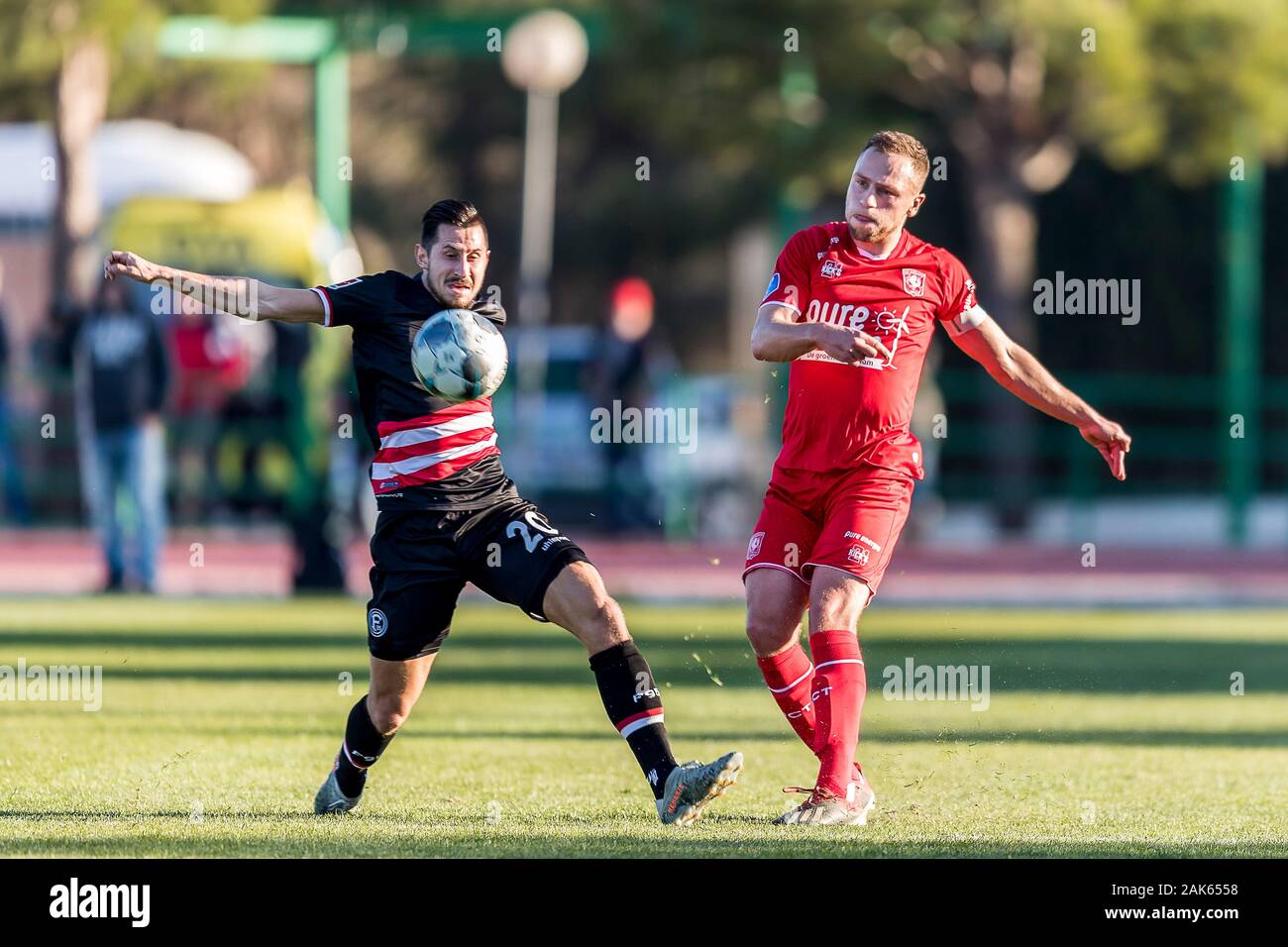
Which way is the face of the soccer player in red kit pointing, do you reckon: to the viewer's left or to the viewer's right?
to the viewer's left

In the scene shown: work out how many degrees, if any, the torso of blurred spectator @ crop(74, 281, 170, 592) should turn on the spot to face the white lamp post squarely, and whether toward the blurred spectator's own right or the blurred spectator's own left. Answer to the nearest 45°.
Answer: approximately 135° to the blurred spectator's own left

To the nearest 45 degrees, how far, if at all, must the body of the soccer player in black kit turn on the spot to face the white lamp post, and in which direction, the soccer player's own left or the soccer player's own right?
approximately 135° to the soccer player's own left

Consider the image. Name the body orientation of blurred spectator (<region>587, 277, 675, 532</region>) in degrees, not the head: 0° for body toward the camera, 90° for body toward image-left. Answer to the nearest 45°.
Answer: approximately 0°

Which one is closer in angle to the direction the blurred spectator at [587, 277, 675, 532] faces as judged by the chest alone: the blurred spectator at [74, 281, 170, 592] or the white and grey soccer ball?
the white and grey soccer ball

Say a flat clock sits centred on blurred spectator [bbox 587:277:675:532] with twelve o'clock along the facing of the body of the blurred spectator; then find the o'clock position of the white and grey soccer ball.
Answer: The white and grey soccer ball is roughly at 12 o'clock from the blurred spectator.

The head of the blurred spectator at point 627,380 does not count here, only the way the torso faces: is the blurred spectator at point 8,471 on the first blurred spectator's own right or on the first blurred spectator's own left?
on the first blurred spectator's own right

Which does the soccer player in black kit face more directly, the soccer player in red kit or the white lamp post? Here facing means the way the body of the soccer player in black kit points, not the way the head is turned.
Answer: the soccer player in red kit

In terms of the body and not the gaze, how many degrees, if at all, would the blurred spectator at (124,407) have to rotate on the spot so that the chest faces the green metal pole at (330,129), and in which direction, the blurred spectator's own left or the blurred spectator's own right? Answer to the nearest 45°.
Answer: approximately 180°

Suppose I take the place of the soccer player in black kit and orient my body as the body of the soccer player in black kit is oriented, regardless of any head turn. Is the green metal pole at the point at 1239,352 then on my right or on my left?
on my left

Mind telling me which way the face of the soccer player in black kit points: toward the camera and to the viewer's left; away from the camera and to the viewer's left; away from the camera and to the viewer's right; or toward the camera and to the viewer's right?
toward the camera and to the viewer's right
